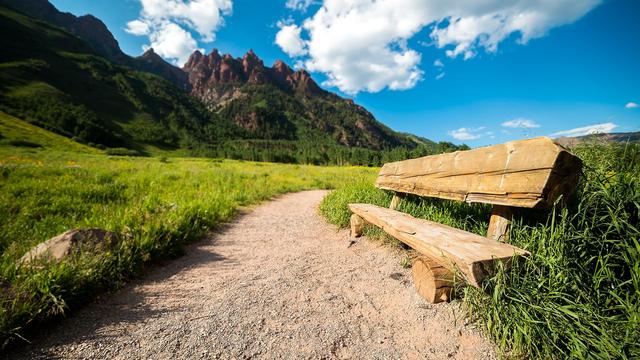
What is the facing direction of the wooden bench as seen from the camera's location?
facing the viewer and to the left of the viewer

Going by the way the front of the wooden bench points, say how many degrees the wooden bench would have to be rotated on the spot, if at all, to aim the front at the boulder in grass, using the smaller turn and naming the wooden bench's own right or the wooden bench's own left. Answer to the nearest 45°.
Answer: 0° — it already faces it

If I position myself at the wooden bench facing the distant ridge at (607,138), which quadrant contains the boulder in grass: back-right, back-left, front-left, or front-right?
back-left

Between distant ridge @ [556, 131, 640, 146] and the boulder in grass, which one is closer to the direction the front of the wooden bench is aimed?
the boulder in grass

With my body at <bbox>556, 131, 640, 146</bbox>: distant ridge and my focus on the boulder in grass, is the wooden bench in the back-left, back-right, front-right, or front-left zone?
front-left
